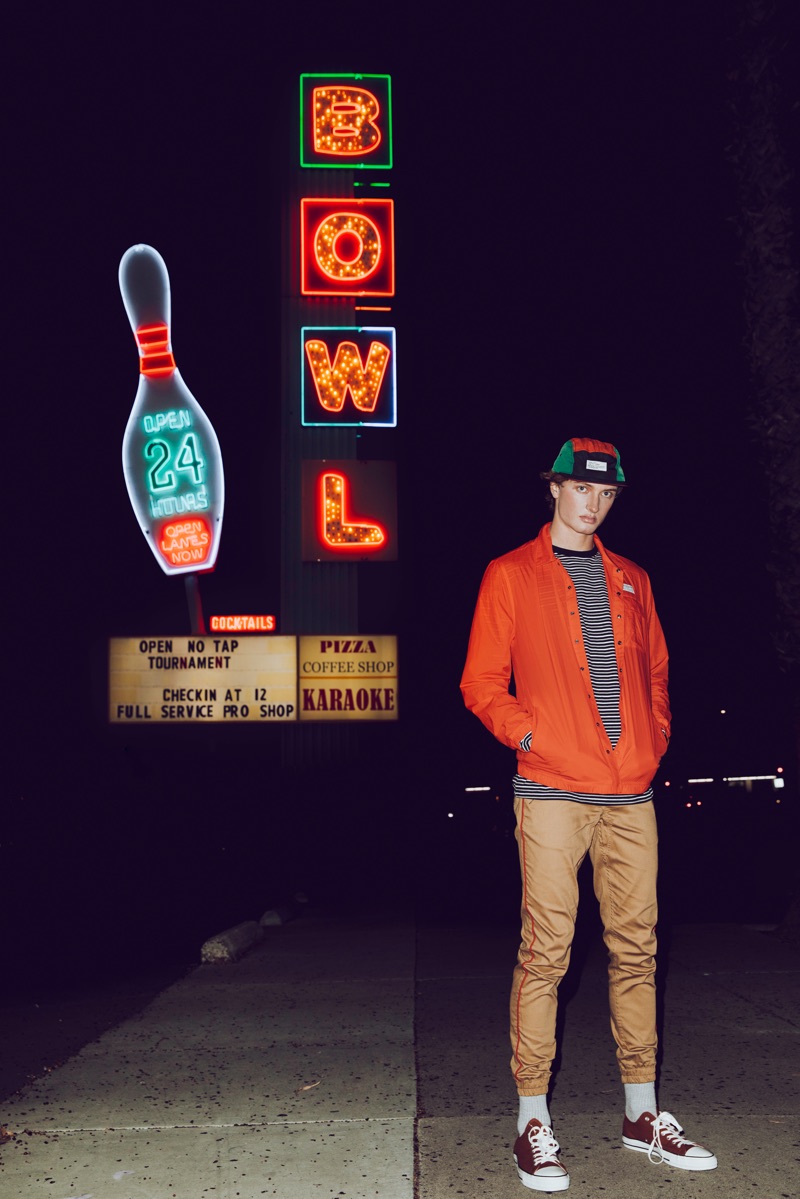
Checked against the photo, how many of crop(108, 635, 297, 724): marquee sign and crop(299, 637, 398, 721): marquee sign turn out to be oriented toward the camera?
2

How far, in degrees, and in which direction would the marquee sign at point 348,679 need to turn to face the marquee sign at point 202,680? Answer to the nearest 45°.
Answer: approximately 90° to its right

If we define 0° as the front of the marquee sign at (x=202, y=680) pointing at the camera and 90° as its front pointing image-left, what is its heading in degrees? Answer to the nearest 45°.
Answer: approximately 0°

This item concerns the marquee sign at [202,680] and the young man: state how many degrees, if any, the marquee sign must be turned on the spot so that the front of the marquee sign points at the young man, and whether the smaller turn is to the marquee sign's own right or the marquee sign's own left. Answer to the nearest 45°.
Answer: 0° — it already faces them
